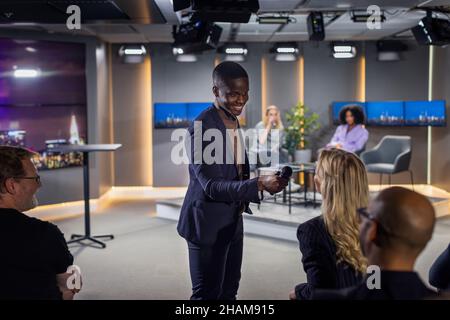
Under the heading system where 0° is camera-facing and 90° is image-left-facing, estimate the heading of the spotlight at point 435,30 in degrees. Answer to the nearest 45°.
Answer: approximately 90°

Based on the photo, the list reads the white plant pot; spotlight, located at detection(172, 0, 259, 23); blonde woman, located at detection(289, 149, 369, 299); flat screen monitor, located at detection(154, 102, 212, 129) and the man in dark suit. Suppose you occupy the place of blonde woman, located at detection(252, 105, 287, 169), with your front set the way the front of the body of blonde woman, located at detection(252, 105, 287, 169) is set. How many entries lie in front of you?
3

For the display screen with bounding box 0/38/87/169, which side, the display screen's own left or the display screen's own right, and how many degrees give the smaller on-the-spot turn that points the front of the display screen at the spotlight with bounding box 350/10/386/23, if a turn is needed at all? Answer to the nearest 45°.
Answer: approximately 90° to the display screen's own left

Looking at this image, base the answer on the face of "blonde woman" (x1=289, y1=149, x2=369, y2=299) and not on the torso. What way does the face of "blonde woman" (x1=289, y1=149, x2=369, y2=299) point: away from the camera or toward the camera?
away from the camera

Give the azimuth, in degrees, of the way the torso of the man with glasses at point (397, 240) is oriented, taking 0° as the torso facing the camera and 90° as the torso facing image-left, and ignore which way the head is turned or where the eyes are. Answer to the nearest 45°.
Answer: approximately 135°

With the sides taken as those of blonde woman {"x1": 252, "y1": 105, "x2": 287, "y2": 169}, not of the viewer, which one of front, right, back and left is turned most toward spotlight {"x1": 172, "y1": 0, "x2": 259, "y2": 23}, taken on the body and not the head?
front

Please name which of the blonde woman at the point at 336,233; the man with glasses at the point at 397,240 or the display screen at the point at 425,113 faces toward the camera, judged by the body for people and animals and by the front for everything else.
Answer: the display screen

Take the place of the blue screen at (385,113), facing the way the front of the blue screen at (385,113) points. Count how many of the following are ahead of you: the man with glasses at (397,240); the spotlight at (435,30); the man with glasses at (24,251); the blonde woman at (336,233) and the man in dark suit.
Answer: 5

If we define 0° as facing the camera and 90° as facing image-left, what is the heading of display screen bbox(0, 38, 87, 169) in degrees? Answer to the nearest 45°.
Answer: approximately 315°

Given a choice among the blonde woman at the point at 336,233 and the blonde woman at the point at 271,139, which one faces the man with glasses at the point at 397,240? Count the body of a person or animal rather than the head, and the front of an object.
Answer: the blonde woman at the point at 271,139
